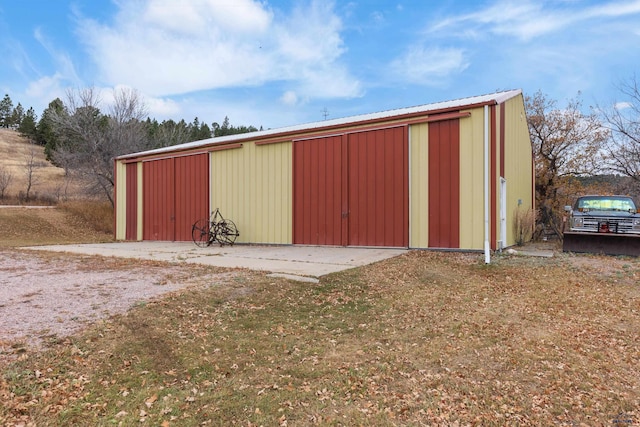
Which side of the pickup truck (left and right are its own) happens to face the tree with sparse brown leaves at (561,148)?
back

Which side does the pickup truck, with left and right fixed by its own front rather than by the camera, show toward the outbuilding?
right

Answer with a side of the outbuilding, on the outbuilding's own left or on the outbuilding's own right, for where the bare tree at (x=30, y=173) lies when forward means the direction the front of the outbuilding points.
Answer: on the outbuilding's own right

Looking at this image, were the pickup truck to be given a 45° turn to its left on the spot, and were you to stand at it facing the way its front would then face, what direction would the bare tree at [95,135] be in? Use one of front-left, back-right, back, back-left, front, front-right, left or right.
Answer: back-right

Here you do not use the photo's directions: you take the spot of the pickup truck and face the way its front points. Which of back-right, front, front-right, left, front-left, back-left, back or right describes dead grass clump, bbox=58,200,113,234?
right

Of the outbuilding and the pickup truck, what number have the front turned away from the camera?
0

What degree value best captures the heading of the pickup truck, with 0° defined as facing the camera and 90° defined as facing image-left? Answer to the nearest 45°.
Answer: approximately 0°

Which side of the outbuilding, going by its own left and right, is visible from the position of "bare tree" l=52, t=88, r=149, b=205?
right
